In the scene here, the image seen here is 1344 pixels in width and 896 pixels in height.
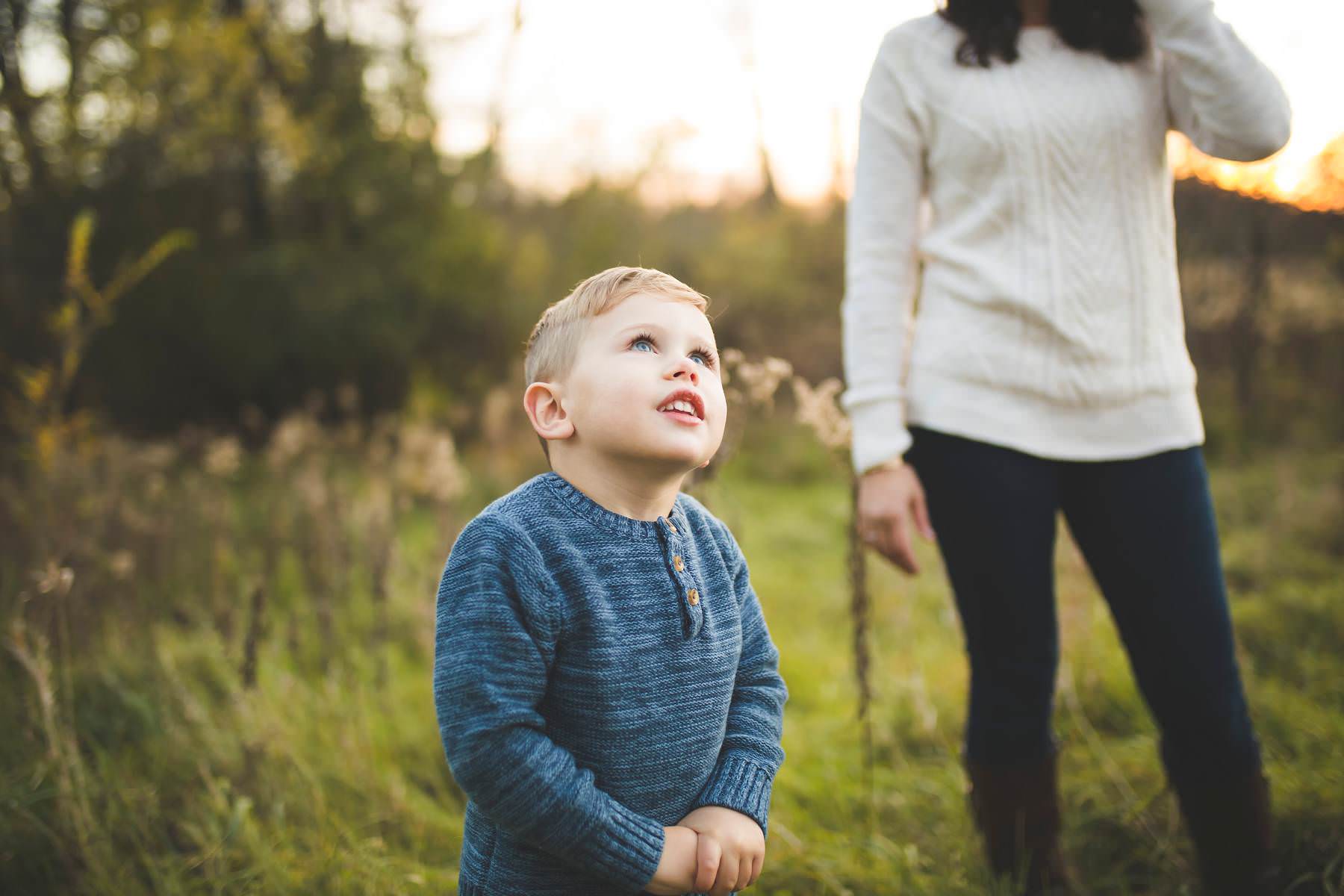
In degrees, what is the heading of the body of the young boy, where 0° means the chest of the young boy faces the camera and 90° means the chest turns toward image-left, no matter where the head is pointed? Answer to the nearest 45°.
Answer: approximately 315°

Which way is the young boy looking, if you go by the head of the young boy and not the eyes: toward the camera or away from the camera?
toward the camera

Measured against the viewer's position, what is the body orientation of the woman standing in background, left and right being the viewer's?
facing the viewer

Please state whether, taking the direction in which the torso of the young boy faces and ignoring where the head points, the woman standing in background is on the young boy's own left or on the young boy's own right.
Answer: on the young boy's own left

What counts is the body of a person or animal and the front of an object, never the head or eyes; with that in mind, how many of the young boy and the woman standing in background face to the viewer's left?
0

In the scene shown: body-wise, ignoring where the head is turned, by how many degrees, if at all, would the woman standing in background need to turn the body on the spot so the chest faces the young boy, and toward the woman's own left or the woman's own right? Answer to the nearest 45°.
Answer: approximately 45° to the woman's own right
